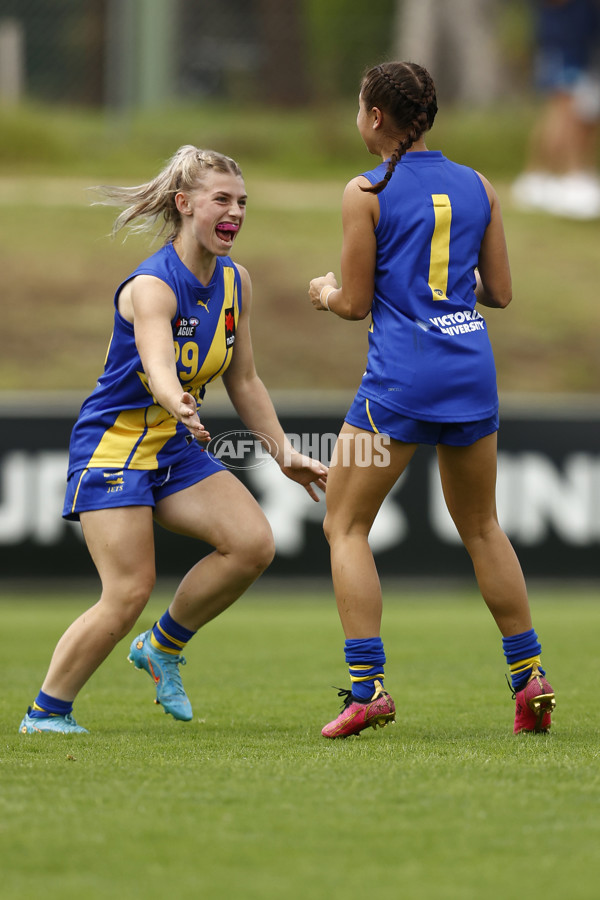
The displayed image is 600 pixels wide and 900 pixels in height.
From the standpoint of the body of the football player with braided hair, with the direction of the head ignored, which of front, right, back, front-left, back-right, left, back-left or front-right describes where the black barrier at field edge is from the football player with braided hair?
front-right

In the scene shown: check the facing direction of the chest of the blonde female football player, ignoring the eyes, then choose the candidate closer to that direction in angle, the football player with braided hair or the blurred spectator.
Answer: the football player with braided hair

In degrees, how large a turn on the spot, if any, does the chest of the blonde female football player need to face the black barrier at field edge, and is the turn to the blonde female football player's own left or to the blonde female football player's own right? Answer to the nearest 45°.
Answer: approximately 135° to the blonde female football player's own left

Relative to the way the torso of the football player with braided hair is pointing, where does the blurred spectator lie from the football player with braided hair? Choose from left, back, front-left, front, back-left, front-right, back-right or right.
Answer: front-right

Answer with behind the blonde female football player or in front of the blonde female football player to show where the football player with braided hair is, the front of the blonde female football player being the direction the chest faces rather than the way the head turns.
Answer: in front

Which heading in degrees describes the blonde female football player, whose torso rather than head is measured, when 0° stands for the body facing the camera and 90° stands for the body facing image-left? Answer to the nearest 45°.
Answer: approximately 315°

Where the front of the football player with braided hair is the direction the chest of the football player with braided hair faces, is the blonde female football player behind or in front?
in front

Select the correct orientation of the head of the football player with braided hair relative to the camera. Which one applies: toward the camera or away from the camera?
away from the camera

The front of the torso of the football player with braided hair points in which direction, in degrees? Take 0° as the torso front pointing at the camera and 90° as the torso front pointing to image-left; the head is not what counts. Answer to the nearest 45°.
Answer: approximately 135°
